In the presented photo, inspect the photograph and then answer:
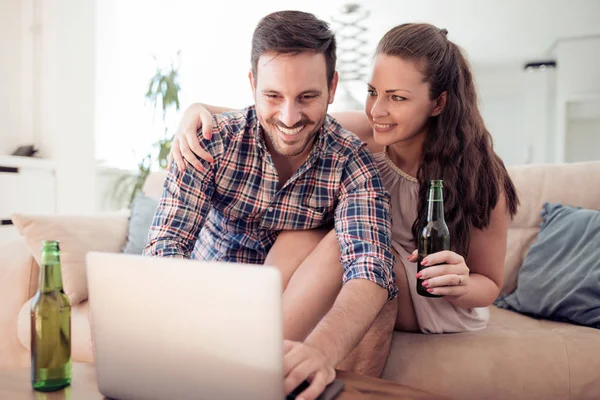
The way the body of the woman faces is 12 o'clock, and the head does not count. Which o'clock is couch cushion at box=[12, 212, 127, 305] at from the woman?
The couch cushion is roughly at 2 o'clock from the woman.

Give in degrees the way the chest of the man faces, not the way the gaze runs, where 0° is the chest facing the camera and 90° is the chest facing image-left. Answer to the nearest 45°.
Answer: approximately 0°

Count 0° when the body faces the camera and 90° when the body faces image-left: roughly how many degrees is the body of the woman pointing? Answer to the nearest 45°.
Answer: approximately 45°

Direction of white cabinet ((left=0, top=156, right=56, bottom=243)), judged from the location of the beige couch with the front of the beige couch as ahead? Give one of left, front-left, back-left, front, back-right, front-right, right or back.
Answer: back-right

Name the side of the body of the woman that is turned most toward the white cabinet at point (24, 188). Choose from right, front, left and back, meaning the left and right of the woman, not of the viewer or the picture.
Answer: right

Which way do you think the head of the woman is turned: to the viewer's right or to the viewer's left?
to the viewer's left

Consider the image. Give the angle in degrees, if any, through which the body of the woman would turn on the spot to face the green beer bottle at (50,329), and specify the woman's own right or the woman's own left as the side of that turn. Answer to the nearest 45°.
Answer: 0° — they already face it
